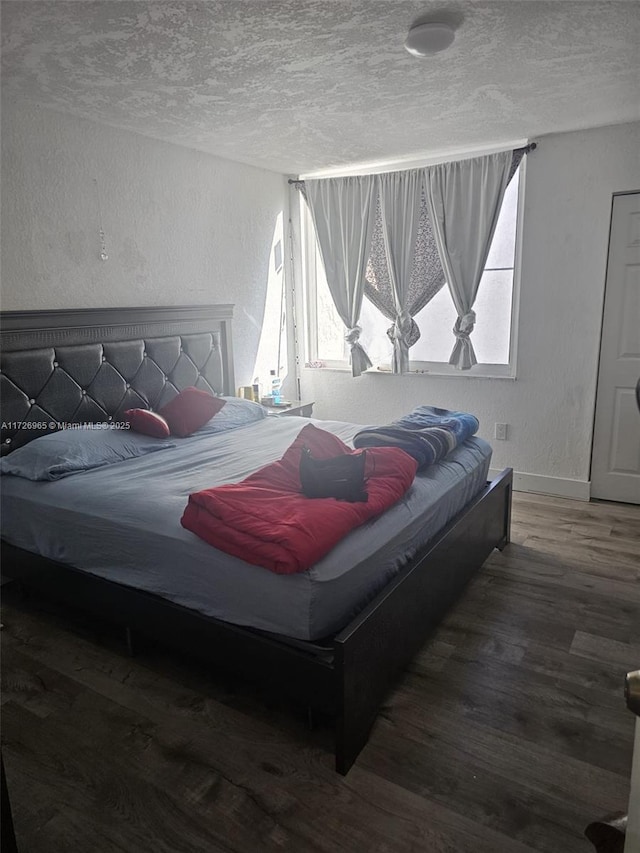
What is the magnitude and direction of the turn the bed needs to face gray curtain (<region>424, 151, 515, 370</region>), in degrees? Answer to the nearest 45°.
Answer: approximately 90° to its left

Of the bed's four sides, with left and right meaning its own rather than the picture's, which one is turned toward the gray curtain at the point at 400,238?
left

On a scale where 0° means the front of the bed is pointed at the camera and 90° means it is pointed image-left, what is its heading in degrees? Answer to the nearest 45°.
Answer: approximately 315°

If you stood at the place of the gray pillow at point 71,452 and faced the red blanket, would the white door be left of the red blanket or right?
left

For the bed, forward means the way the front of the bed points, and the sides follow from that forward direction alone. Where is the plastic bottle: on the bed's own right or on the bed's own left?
on the bed's own left

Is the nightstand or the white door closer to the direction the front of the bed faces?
the white door

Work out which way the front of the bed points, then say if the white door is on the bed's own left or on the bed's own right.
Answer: on the bed's own left
